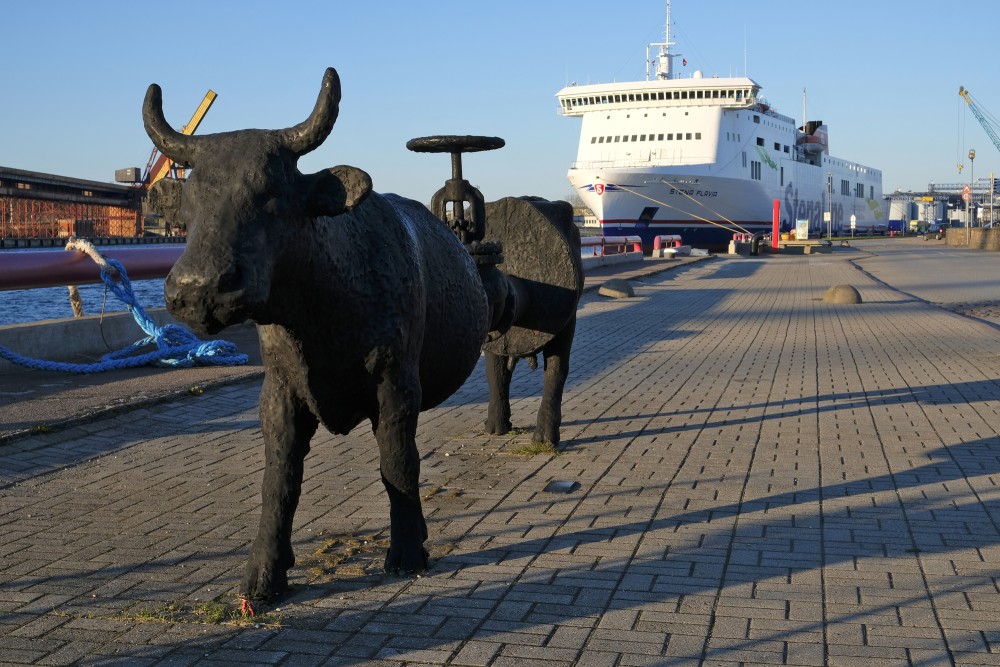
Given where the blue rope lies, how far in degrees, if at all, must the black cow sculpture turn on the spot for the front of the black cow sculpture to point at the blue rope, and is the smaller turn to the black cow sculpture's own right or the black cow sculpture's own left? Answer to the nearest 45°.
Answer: approximately 135° to the black cow sculpture's own right

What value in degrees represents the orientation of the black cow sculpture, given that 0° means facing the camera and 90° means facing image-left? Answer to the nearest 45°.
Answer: approximately 45°

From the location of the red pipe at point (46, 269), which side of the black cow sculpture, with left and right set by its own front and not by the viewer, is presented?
right
